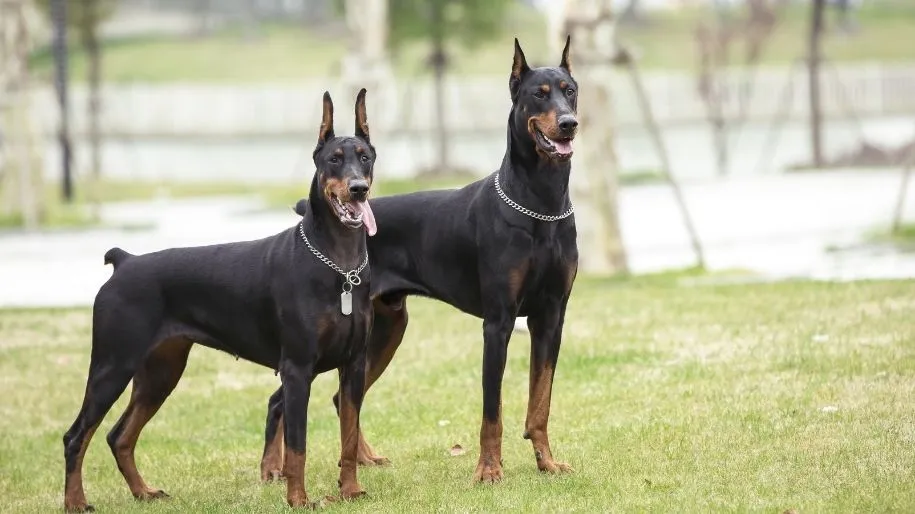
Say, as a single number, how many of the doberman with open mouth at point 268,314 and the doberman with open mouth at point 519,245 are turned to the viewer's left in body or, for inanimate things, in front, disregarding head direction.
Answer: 0

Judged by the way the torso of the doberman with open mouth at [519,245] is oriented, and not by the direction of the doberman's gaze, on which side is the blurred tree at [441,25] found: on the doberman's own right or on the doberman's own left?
on the doberman's own left

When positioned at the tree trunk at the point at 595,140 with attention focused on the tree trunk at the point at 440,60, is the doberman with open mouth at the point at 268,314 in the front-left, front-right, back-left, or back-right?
back-left

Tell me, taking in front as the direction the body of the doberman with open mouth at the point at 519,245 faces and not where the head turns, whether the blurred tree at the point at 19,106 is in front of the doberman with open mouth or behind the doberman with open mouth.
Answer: behind

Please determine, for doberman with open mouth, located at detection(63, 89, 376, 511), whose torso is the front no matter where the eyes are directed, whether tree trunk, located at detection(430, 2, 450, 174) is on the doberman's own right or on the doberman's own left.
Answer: on the doberman's own left

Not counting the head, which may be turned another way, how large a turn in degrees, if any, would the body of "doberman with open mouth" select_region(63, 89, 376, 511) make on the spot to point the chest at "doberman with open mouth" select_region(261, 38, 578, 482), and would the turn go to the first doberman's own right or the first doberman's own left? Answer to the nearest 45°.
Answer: approximately 45° to the first doberman's own left

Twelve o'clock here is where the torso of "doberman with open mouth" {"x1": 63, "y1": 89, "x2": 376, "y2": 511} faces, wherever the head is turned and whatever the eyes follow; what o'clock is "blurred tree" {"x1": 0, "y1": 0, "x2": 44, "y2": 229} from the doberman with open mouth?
The blurred tree is roughly at 7 o'clock from the doberman with open mouth.

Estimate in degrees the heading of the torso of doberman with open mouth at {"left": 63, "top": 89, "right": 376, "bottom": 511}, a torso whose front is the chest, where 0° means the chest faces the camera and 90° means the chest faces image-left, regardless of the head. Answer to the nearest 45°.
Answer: approximately 315°

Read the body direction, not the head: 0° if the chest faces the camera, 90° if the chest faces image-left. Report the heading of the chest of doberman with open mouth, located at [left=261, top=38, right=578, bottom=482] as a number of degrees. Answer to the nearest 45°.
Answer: approximately 315°

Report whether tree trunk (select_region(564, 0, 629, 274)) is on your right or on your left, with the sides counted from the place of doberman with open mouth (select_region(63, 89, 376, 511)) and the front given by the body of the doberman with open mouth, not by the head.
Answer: on your left

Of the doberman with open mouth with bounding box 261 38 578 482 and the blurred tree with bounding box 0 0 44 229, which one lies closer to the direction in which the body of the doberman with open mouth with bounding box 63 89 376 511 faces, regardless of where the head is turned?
the doberman with open mouth

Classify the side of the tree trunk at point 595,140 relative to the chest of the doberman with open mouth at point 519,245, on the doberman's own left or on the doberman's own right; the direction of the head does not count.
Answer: on the doberman's own left

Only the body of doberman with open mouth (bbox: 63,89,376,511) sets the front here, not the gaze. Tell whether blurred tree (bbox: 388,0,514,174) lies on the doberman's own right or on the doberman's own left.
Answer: on the doberman's own left
